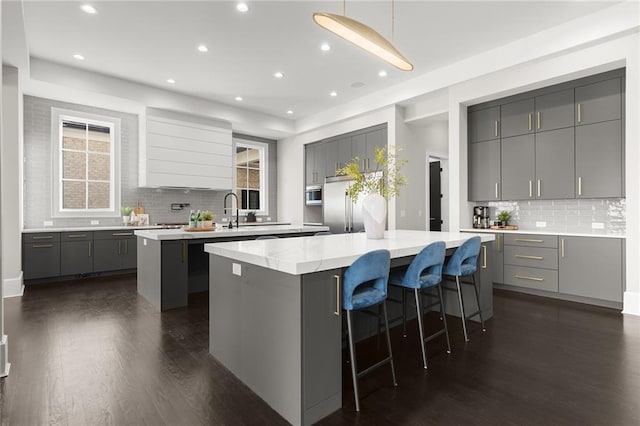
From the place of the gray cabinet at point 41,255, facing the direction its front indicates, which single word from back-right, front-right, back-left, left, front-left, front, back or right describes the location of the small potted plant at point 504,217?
front-left

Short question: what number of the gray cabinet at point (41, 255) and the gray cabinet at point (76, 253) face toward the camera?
2

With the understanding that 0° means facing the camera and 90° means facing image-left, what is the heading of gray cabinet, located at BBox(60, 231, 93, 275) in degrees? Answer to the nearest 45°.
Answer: approximately 0°

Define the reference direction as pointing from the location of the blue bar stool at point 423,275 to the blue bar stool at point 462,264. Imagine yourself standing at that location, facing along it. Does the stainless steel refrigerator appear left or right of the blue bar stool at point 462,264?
left

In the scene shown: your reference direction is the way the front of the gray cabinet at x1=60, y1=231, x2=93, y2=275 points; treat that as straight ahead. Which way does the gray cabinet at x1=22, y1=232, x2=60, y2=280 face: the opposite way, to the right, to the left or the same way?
the same way

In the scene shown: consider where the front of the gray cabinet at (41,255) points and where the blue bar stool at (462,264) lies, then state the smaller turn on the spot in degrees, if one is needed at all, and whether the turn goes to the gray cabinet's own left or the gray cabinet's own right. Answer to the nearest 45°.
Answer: approximately 45° to the gray cabinet's own left

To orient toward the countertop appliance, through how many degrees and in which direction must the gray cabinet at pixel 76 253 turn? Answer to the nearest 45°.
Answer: approximately 45° to its left

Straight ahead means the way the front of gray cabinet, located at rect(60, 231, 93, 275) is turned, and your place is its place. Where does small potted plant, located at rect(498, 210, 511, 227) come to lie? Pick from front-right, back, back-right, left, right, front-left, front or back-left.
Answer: front-left

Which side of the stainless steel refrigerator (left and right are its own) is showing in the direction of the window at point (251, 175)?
right

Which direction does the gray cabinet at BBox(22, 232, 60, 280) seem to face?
toward the camera

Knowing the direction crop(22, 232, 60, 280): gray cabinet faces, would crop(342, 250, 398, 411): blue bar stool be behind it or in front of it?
in front

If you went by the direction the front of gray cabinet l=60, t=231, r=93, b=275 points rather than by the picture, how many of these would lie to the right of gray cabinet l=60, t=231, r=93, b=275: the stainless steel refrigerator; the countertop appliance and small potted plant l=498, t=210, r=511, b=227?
0

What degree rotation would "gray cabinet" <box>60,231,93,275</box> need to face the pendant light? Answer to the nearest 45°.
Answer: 0° — it already faces it
